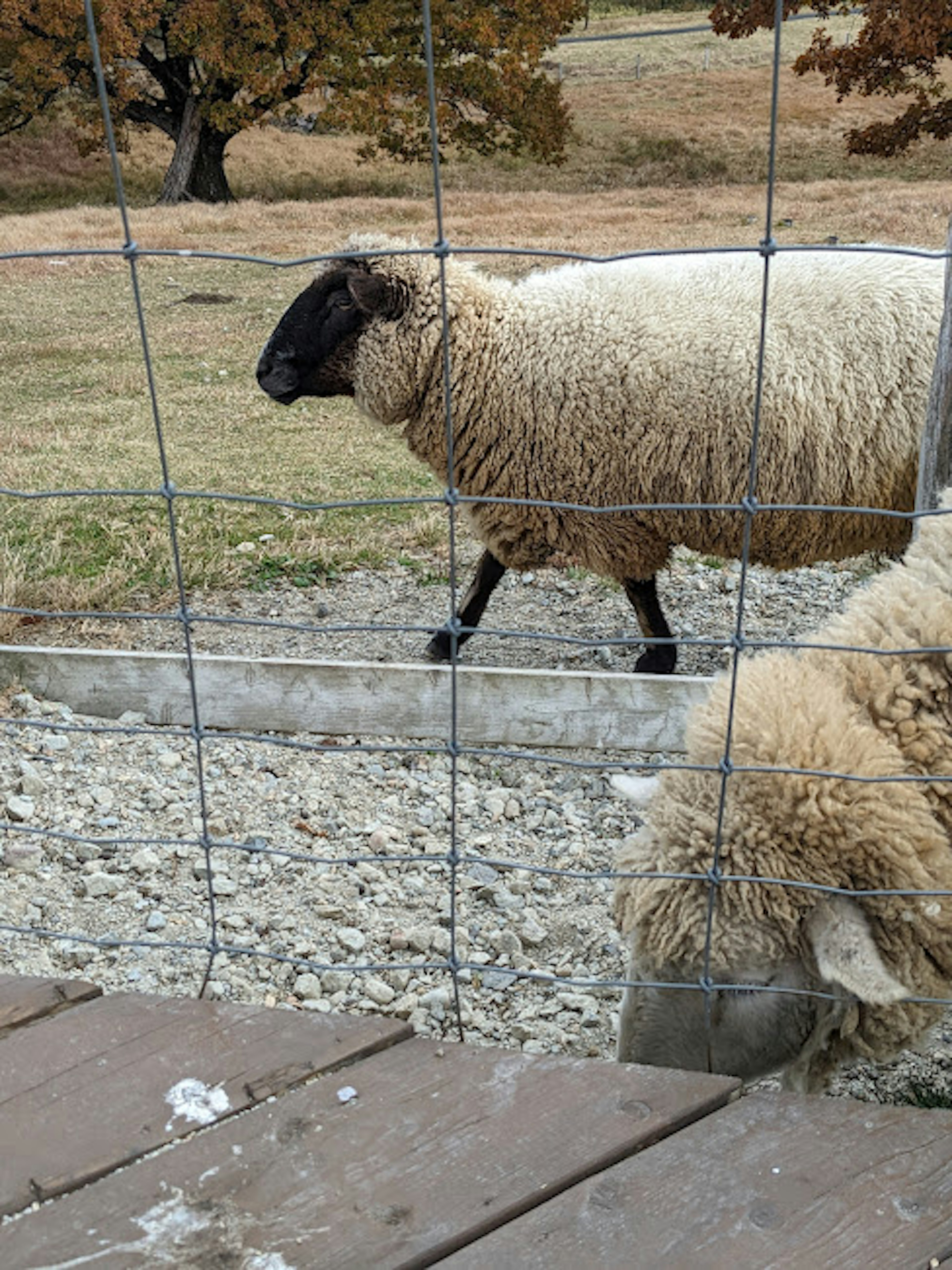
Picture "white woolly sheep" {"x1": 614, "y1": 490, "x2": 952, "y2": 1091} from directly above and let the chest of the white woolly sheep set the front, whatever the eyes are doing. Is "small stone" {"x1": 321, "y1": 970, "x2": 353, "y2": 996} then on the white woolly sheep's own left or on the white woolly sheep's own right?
on the white woolly sheep's own right

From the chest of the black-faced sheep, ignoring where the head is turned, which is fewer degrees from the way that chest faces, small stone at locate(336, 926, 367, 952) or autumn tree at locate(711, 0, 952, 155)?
the small stone

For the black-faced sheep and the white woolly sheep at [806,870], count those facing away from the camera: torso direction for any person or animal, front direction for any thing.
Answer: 0

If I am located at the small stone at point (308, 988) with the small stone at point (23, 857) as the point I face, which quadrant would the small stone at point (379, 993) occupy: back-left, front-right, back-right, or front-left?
back-right

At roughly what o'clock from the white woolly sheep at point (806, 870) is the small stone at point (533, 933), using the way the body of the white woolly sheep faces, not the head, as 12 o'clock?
The small stone is roughly at 3 o'clock from the white woolly sheep.

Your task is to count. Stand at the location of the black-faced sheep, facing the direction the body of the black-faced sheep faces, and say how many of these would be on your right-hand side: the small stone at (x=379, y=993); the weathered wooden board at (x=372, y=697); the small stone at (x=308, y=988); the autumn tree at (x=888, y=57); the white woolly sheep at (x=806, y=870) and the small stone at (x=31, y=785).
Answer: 1

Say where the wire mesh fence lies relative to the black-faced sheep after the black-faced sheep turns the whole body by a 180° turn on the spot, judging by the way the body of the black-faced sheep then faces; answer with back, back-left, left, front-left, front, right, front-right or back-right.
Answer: right

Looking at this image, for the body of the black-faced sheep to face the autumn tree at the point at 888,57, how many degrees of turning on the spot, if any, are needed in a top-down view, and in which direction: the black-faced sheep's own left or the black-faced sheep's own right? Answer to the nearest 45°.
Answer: approximately 90° to the black-faced sheep's own right

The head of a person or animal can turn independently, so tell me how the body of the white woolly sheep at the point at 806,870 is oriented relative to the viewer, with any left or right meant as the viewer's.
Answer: facing the viewer and to the left of the viewer

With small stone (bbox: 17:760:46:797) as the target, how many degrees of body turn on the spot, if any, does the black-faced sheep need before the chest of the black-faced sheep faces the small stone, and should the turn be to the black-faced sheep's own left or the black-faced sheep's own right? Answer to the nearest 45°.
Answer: approximately 45° to the black-faced sheep's own left

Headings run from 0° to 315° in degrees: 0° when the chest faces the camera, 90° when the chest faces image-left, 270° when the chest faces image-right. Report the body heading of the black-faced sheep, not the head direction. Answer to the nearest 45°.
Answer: approximately 90°

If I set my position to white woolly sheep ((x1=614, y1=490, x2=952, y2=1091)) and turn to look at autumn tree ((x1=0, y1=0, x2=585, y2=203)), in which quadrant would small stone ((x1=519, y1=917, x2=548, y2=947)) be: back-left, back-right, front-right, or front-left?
front-left

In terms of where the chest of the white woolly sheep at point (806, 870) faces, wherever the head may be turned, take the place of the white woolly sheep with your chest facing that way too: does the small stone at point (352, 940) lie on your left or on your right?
on your right

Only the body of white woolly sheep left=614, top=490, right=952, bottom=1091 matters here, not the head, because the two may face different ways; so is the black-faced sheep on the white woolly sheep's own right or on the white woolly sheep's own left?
on the white woolly sheep's own right
